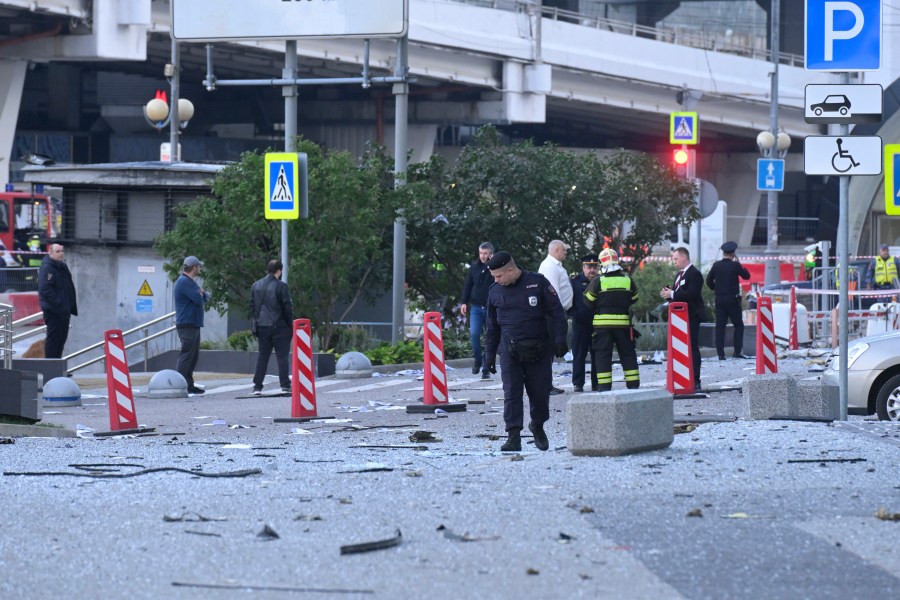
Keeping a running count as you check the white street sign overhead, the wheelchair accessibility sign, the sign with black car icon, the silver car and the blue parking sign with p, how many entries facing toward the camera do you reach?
4

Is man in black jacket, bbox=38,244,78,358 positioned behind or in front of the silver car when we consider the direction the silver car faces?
in front

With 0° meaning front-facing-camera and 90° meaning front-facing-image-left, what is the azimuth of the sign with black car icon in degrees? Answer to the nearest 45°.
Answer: approximately 0°

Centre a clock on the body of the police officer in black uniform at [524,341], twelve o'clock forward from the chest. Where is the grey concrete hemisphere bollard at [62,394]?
The grey concrete hemisphere bollard is roughly at 3 o'clock from the police officer in black uniform.

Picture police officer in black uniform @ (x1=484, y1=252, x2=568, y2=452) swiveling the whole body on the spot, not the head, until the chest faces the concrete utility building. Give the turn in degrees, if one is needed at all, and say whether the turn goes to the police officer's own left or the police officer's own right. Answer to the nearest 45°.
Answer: approximately 90° to the police officer's own right

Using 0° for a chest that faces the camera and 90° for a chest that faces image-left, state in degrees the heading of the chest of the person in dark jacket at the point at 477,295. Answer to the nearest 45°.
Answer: approximately 315°
